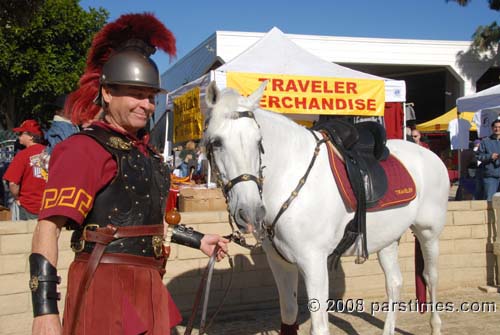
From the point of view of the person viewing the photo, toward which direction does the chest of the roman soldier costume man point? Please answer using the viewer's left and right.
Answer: facing the viewer and to the right of the viewer

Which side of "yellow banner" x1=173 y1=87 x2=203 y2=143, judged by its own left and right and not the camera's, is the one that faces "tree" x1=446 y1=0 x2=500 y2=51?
back

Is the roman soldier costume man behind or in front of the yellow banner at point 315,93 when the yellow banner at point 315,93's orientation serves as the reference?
in front

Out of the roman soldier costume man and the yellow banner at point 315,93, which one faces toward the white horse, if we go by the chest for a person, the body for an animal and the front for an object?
the yellow banner

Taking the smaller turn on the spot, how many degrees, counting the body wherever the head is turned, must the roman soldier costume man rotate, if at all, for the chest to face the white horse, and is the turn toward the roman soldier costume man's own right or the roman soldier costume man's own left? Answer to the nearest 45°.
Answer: approximately 90° to the roman soldier costume man's own left

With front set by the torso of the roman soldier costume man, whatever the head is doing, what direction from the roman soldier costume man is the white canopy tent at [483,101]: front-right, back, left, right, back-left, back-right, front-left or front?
left

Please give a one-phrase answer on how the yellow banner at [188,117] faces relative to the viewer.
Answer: facing the viewer and to the left of the viewer

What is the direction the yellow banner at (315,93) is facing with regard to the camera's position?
facing the viewer

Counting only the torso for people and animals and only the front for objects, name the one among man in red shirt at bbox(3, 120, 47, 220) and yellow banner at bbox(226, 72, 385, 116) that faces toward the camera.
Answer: the yellow banner

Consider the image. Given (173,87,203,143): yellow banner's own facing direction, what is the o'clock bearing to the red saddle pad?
The red saddle pad is roughly at 10 o'clock from the yellow banner.

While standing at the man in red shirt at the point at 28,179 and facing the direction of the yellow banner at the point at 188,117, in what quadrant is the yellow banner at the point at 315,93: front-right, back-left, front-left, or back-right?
front-right
